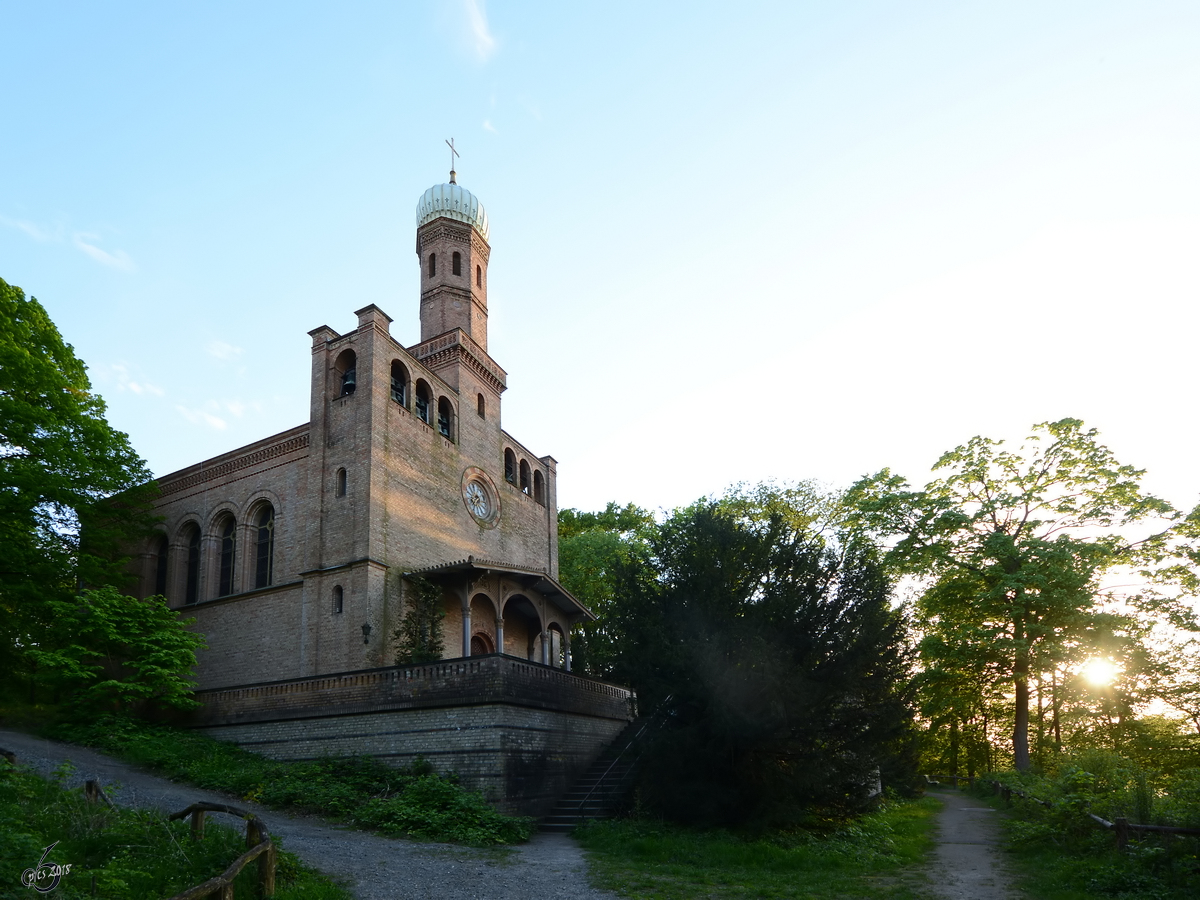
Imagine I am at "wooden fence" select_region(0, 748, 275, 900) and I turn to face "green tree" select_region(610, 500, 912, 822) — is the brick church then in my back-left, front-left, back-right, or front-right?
front-left

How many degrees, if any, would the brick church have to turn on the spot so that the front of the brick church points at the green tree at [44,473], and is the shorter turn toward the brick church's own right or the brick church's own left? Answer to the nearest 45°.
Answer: approximately 135° to the brick church's own right

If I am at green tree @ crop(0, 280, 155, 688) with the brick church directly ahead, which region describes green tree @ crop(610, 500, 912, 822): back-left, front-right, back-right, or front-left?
front-right

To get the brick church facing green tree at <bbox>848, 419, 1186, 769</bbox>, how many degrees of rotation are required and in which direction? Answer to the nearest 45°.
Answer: approximately 45° to its left

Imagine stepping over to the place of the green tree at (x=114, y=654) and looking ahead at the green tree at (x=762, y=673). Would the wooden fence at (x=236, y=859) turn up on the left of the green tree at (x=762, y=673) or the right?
right

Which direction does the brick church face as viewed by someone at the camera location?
facing the viewer and to the right of the viewer

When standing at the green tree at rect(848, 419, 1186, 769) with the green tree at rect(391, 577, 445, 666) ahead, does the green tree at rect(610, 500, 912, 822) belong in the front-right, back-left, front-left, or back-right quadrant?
front-left

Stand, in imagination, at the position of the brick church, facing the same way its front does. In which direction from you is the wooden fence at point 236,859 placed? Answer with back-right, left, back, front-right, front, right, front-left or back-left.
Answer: front-right

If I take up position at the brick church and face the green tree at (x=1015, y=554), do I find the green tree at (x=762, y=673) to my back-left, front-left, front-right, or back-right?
front-right

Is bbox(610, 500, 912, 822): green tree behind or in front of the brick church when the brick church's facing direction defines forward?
in front
